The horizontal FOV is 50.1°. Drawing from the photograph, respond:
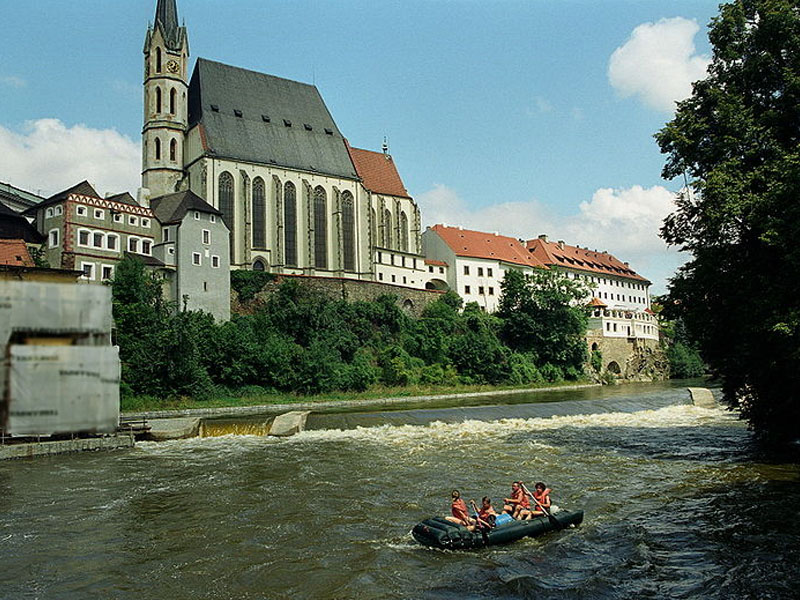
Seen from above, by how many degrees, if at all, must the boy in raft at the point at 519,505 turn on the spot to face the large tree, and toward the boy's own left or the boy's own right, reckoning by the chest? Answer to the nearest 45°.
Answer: approximately 180°

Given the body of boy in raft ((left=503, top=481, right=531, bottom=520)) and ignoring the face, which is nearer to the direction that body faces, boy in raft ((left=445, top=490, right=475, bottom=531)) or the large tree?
the boy in raft

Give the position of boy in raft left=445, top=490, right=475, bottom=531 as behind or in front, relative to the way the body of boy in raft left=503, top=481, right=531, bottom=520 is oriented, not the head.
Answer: in front

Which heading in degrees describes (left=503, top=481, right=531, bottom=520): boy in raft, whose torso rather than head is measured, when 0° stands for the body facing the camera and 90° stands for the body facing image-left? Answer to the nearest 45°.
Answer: approximately 45°
